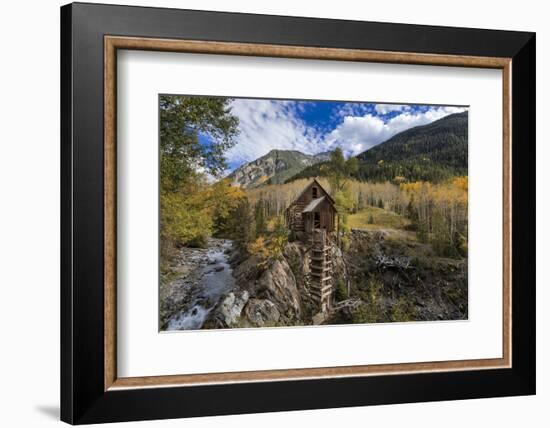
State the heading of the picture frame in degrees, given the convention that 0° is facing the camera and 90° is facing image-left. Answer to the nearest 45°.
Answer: approximately 315°
